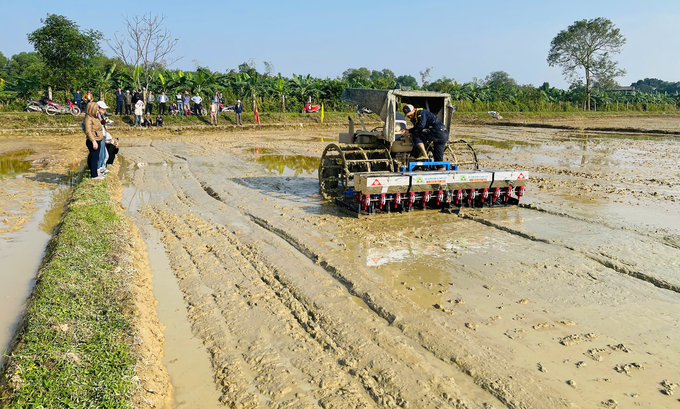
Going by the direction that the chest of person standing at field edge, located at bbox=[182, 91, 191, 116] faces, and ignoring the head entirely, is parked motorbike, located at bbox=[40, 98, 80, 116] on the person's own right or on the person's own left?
on the person's own right

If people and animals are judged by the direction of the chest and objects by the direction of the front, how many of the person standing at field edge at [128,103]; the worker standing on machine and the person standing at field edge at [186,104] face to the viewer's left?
1

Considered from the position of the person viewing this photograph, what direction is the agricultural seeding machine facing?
facing away from the viewer and to the left of the viewer

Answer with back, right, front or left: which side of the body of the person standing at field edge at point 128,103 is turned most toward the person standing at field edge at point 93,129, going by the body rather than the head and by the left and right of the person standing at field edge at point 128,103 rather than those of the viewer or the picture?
front

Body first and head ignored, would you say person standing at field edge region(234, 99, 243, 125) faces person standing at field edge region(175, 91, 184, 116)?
no

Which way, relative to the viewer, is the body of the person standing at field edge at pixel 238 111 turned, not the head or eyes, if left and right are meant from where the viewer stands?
facing the viewer

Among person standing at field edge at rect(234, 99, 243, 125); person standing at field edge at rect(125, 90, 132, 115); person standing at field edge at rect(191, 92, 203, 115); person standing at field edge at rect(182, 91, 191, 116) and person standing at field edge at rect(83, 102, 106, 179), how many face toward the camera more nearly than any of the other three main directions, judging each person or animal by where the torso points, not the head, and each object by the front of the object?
4

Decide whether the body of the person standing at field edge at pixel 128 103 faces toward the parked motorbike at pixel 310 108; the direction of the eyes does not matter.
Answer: no

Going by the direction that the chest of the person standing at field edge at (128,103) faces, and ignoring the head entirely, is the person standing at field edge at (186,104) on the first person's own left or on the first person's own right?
on the first person's own left

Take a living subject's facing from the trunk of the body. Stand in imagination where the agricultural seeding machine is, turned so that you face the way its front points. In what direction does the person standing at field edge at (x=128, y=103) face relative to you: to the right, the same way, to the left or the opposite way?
the opposite way

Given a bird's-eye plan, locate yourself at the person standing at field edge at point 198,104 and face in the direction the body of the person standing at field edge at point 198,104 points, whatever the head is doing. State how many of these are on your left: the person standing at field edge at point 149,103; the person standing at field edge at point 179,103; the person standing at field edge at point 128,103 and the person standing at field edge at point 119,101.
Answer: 0

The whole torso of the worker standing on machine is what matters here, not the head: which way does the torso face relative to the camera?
to the viewer's left

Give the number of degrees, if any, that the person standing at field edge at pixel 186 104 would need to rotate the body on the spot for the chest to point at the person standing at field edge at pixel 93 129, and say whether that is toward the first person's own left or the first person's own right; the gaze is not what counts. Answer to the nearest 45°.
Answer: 0° — they already face them

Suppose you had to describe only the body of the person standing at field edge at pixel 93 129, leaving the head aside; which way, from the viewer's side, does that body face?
to the viewer's right

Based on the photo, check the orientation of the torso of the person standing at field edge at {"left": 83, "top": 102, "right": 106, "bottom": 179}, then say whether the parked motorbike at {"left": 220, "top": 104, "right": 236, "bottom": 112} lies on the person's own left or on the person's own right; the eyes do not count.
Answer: on the person's own left

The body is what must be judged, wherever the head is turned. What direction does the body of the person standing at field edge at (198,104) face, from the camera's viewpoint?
toward the camera

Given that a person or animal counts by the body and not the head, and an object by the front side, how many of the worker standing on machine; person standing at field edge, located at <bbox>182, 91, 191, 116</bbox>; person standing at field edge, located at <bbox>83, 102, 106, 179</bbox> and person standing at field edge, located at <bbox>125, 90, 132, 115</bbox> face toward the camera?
2

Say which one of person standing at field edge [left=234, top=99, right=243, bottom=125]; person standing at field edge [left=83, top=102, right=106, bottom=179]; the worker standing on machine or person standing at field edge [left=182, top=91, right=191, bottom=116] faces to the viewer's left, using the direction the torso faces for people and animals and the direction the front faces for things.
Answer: the worker standing on machine
